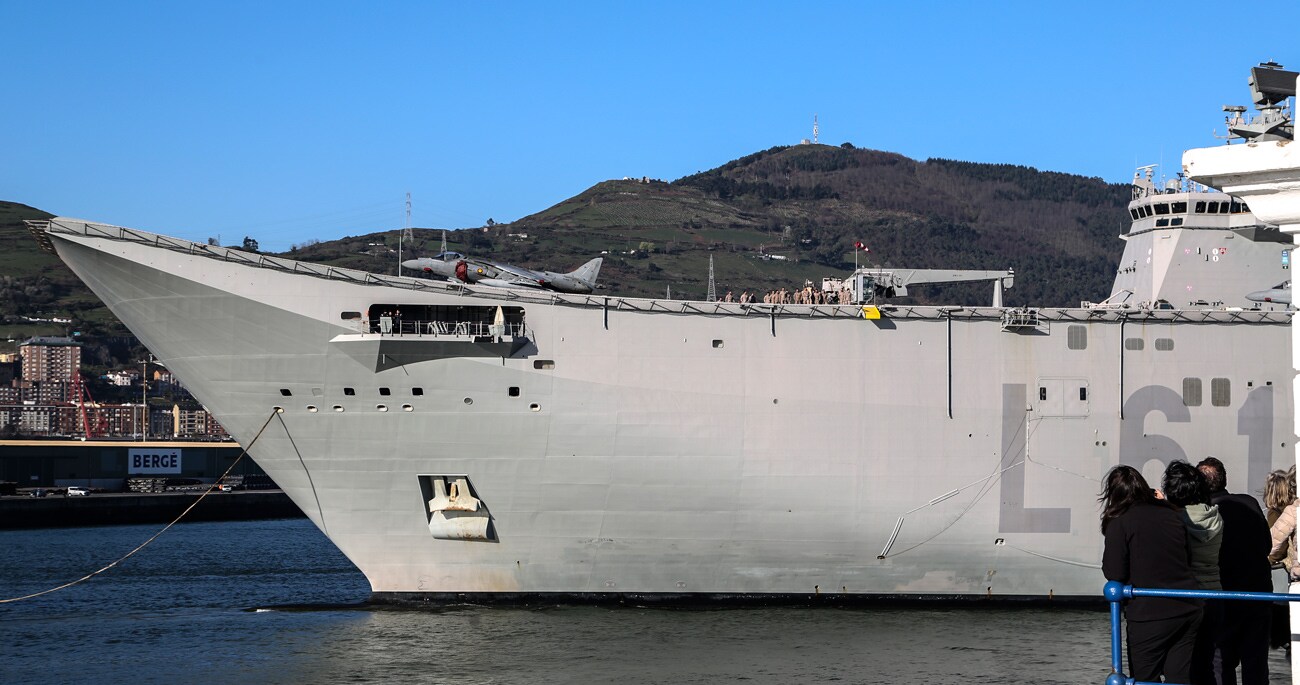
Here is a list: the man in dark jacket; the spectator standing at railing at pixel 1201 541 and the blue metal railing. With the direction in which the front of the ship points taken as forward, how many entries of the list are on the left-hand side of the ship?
3

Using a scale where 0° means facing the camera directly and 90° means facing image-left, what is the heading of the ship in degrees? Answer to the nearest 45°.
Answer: approximately 90°

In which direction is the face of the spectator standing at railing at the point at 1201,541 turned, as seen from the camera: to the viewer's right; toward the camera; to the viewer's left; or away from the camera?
away from the camera

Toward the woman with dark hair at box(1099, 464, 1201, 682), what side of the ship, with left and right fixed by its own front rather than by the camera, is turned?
left

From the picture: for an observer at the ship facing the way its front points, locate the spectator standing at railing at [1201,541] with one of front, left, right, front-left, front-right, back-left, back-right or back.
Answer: left

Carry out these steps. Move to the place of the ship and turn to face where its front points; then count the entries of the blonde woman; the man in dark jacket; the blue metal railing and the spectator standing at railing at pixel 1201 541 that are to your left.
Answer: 4

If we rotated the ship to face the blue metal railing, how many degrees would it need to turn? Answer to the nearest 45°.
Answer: approximately 90° to its left

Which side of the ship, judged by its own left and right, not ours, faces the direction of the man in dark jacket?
left

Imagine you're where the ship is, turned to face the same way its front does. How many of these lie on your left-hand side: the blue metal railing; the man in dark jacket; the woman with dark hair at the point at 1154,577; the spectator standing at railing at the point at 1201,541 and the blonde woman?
5

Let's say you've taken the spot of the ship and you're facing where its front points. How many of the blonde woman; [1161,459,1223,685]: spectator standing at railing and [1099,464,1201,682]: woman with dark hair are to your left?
3
